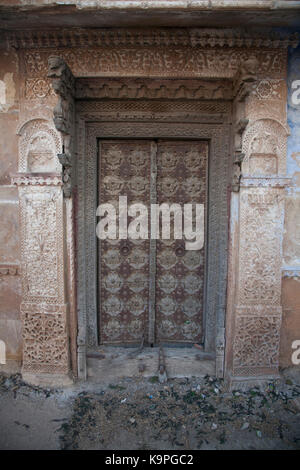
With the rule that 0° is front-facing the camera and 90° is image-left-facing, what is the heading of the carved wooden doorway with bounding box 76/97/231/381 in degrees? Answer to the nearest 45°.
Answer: approximately 0°
